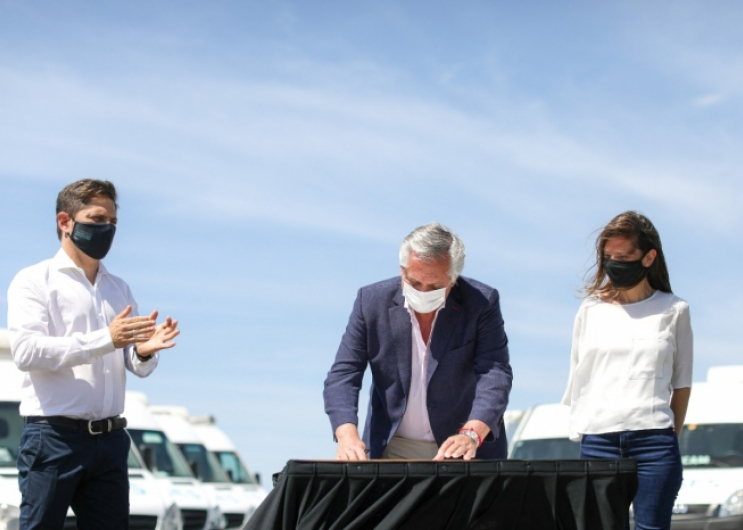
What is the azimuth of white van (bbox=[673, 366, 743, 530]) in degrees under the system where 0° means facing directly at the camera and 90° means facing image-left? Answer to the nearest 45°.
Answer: approximately 45°

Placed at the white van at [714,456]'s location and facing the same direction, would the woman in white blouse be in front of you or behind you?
in front

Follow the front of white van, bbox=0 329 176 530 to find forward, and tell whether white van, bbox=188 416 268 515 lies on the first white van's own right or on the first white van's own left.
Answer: on the first white van's own left

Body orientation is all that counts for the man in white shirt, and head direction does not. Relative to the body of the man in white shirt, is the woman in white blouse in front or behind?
in front

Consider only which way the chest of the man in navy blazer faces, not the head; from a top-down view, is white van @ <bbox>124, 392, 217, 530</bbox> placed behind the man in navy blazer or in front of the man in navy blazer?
behind

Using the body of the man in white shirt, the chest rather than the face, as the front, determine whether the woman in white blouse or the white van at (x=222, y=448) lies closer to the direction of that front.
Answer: the woman in white blouse

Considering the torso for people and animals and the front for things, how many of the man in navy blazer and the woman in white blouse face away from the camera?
0

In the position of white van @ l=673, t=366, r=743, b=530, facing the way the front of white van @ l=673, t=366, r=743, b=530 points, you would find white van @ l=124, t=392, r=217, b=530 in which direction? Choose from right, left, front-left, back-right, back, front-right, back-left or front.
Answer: front-right

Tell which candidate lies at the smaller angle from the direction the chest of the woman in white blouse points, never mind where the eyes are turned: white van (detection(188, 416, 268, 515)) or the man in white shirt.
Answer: the man in white shirt

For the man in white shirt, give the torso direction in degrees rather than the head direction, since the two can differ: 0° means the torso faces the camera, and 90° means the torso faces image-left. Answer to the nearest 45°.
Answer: approximately 315°

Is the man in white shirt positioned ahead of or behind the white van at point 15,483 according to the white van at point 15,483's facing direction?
ahead
